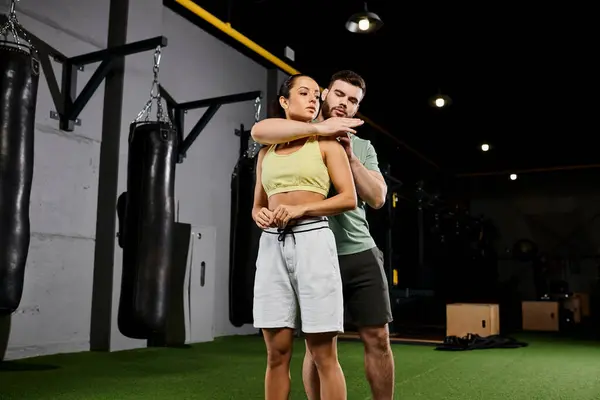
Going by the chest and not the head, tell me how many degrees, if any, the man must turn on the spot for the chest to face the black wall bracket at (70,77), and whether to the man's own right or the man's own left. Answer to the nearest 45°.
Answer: approximately 90° to the man's own right

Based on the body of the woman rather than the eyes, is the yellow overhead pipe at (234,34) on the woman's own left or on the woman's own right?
on the woman's own right

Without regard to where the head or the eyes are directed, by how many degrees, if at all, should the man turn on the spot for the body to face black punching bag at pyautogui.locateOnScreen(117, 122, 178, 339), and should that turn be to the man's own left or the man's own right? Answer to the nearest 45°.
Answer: approximately 90° to the man's own right

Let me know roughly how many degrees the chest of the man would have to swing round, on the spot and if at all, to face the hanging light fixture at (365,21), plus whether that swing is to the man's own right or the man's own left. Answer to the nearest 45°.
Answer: approximately 135° to the man's own right

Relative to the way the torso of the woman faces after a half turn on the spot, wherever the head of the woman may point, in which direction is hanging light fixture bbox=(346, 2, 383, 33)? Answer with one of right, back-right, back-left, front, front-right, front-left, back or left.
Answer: front-left

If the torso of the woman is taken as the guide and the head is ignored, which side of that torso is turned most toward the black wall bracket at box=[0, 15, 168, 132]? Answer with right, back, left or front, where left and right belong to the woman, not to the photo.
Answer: right

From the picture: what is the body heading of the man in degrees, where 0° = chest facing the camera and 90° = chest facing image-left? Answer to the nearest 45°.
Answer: approximately 45°

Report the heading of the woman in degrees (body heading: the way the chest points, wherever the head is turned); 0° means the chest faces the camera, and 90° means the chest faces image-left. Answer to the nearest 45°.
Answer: approximately 45°

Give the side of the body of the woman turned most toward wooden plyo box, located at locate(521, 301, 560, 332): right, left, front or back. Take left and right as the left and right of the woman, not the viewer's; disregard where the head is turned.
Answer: back

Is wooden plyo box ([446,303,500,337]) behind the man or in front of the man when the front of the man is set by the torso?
behind
